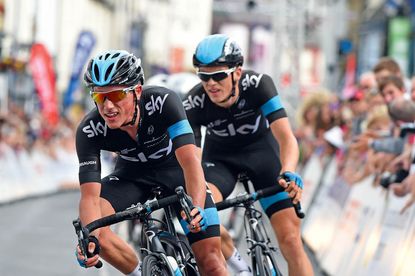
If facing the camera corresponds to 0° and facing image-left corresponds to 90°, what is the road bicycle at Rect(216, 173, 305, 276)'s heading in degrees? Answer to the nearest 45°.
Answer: approximately 0°

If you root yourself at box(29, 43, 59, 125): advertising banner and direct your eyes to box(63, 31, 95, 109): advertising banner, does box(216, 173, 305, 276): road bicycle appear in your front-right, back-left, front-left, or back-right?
back-right

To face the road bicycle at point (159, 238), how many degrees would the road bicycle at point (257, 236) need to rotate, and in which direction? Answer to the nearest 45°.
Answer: approximately 45° to its right

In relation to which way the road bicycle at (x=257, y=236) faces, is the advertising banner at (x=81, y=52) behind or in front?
behind

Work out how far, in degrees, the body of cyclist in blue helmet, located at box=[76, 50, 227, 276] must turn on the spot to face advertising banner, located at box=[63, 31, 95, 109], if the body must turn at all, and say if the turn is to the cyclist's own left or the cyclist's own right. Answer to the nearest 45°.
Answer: approximately 135° to the cyclist's own right

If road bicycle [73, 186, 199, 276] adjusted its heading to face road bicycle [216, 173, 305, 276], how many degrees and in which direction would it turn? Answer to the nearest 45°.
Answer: approximately 180°

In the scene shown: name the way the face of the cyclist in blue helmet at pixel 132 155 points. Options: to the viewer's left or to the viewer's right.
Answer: to the viewer's left
